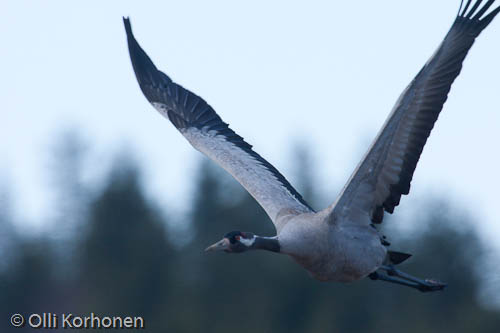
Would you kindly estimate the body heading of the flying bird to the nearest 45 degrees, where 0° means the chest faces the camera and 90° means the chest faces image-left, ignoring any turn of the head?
approximately 45°
